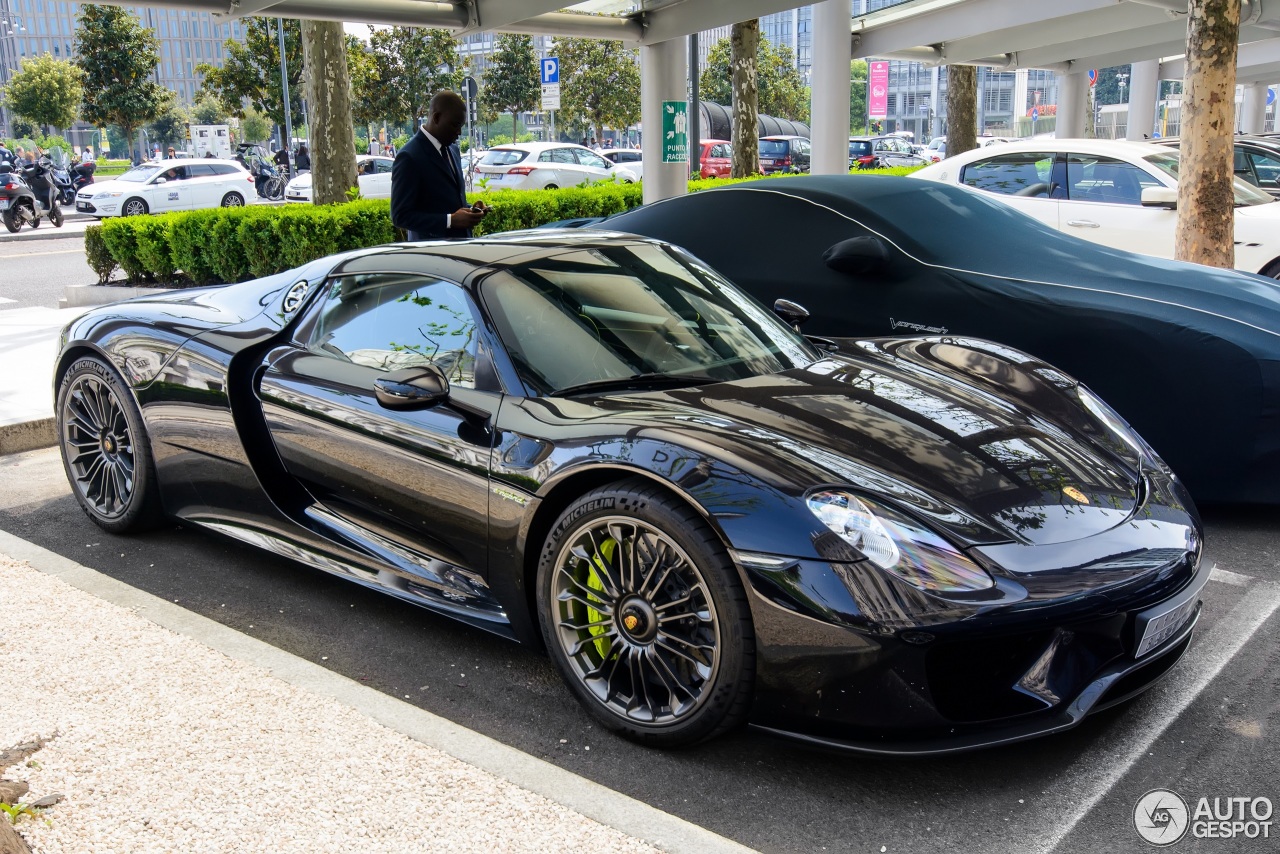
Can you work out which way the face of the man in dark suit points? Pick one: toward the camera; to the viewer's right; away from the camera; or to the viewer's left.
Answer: to the viewer's right

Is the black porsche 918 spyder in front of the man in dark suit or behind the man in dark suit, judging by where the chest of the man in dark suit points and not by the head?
in front

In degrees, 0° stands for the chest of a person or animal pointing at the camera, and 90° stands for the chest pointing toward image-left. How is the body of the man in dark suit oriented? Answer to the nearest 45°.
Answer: approximately 315°

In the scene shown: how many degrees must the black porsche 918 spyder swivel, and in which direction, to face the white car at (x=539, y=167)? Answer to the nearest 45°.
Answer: approximately 135° to its left

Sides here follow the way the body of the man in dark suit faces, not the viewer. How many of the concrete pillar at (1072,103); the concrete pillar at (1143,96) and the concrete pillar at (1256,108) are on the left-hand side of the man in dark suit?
3

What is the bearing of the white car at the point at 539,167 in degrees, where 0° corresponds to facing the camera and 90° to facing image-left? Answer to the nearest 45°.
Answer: approximately 225°

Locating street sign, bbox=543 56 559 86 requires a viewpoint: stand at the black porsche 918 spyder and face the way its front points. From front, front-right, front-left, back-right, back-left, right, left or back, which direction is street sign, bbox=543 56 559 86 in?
back-left

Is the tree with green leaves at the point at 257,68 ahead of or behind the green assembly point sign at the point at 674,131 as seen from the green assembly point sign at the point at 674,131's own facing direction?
behind

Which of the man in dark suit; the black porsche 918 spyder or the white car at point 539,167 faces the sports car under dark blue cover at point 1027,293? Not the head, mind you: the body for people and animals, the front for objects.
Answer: the man in dark suit

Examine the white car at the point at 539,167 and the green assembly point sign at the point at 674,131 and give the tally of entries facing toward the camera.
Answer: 1

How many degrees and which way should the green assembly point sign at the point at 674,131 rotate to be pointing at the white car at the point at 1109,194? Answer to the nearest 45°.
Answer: approximately 45° to its left

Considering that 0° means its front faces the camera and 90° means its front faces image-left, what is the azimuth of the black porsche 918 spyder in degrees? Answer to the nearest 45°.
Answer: approximately 315°
